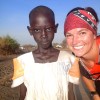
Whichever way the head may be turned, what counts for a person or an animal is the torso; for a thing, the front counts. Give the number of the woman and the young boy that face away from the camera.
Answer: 0

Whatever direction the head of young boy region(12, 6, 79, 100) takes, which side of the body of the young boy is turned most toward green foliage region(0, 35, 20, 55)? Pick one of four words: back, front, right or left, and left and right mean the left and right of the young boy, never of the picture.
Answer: back

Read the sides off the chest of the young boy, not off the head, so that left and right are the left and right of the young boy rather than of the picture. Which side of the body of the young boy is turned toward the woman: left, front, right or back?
left

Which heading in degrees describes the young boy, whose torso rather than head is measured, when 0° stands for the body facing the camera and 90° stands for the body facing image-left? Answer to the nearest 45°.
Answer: approximately 0°

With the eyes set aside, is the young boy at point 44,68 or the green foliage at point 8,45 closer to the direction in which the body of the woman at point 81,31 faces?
the young boy

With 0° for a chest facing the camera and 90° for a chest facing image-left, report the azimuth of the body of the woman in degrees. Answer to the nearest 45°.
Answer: approximately 45°
